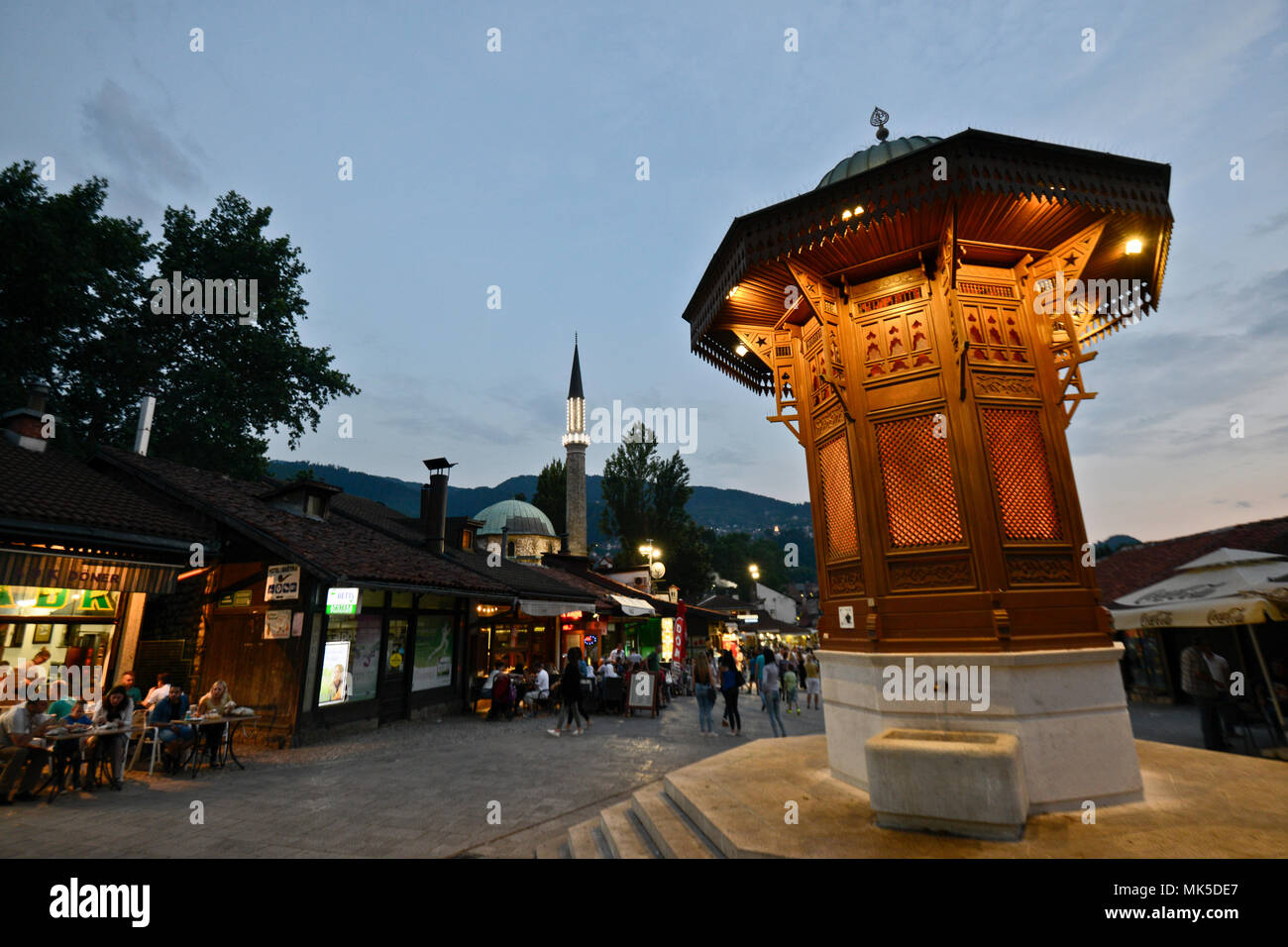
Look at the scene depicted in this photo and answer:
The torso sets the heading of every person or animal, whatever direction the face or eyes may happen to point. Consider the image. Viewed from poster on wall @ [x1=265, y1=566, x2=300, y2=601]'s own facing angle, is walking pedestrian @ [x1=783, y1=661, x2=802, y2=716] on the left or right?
on its left

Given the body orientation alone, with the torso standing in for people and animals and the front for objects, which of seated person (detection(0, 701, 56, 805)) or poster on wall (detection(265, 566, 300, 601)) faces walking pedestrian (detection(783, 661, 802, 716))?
the seated person

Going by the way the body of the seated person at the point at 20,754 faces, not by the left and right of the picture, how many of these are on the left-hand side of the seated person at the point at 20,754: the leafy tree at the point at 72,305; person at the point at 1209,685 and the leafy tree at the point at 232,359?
2

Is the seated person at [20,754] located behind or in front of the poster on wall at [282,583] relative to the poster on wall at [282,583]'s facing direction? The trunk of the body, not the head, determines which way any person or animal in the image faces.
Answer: in front

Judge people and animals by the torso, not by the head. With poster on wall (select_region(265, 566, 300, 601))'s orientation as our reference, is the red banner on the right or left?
on its left

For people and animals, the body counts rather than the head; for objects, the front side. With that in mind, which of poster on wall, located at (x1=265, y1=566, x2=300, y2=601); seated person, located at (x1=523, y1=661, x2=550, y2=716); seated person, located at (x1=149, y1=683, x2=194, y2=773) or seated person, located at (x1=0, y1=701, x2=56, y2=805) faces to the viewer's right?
seated person, located at (x1=0, y1=701, x2=56, y2=805)

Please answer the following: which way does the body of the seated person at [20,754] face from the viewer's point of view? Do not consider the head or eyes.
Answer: to the viewer's right

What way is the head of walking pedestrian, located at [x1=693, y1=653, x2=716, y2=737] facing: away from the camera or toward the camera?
away from the camera

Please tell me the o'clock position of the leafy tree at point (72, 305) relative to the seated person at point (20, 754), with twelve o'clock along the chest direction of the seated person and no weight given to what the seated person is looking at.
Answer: The leafy tree is roughly at 9 o'clock from the seated person.

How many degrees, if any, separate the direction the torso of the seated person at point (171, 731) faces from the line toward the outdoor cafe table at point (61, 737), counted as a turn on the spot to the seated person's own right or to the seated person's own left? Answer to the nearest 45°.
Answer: approximately 45° to the seated person's own right
